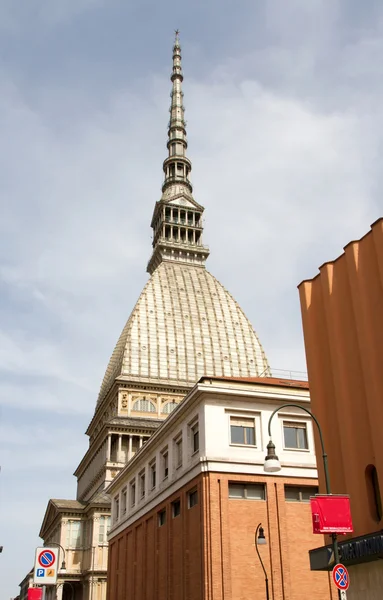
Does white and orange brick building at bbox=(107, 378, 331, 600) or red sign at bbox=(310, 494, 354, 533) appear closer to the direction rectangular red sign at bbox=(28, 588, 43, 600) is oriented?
the red sign

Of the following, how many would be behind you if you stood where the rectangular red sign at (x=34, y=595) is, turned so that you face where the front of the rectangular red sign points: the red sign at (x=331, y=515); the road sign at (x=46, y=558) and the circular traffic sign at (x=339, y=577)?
0

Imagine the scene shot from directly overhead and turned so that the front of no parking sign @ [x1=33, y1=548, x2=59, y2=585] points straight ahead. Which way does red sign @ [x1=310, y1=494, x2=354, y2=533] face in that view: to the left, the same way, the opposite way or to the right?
the same way

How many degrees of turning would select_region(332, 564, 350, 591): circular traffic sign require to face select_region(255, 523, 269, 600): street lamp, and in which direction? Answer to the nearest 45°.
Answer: approximately 135° to its right

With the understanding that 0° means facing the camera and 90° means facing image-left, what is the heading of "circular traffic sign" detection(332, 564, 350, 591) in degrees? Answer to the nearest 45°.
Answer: approximately 45°

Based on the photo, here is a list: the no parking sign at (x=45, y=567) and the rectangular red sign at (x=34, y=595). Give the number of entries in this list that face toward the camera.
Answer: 2

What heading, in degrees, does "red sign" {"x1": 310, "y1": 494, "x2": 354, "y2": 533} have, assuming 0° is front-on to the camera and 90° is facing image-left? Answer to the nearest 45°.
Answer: approximately 0°

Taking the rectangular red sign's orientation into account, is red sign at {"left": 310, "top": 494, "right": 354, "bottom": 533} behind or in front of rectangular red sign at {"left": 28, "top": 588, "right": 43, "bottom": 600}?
in front

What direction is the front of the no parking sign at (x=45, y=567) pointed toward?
toward the camera
